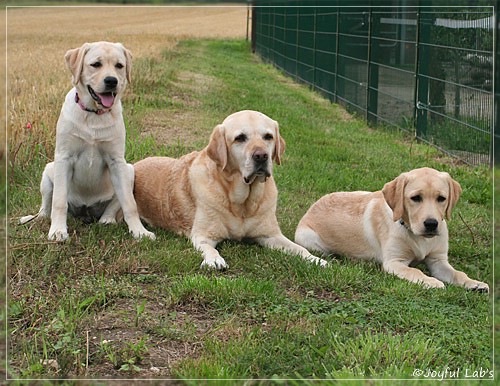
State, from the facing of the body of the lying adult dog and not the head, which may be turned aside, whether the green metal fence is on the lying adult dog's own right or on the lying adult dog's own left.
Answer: on the lying adult dog's own left

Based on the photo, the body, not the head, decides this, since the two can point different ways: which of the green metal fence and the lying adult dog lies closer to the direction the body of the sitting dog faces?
the lying adult dog

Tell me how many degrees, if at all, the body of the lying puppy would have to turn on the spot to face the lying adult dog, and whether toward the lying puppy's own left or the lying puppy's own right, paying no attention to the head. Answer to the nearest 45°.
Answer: approximately 135° to the lying puppy's own right

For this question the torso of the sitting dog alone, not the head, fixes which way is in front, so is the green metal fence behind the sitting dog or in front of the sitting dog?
behind

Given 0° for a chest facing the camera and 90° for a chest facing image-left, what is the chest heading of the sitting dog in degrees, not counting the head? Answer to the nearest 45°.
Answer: approximately 0°

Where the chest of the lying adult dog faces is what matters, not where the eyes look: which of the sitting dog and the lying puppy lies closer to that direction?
the lying puppy

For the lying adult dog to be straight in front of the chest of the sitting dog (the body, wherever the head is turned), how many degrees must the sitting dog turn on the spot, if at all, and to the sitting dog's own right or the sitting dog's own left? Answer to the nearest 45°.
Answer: approximately 90° to the sitting dog's own left

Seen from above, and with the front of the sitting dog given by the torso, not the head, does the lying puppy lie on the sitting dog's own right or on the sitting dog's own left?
on the sitting dog's own left

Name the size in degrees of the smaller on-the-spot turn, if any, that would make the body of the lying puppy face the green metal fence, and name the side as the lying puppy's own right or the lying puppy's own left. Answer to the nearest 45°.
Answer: approximately 135° to the lying puppy's own left
